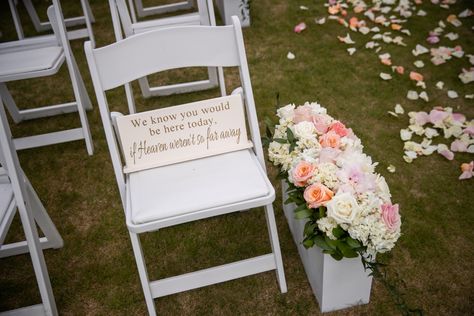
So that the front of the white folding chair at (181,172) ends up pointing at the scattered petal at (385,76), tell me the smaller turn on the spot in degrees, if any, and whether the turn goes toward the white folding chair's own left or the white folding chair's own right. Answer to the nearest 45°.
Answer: approximately 135° to the white folding chair's own left

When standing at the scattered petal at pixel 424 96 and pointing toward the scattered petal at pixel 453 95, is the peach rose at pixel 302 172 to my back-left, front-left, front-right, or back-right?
back-right

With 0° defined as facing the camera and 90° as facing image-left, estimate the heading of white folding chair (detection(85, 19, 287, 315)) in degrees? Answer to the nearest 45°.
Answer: approximately 0°

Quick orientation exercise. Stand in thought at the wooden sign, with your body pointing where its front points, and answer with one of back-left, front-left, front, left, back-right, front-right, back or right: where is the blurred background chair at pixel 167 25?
back

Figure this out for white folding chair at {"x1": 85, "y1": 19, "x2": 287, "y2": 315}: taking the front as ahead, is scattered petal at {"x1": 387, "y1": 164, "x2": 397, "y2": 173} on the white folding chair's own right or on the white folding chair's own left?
on the white folding chair's own left

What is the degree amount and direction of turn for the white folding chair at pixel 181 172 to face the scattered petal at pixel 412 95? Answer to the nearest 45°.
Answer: approximately 135° to its left

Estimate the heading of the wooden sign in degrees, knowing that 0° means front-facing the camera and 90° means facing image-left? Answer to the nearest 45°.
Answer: approximately 0°
